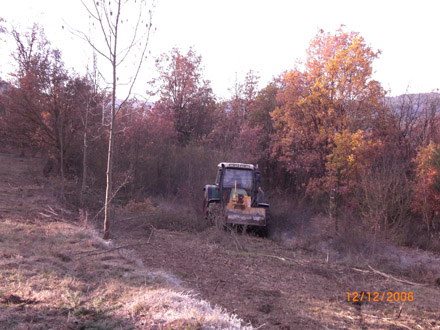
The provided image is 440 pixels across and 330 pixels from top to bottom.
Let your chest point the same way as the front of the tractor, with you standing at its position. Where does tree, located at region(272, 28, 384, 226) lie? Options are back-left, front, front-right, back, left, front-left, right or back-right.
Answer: front-right

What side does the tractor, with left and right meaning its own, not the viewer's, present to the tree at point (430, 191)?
right

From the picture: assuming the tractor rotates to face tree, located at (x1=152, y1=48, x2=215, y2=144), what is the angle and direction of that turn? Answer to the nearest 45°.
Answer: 0° — it already faces it

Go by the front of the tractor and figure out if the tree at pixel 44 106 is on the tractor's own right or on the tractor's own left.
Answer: on the tractor's own left

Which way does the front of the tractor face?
away from the camera
